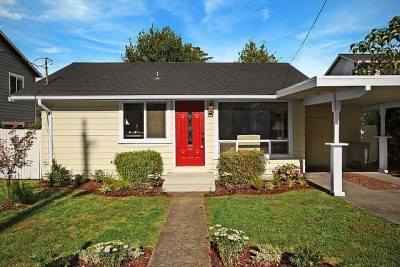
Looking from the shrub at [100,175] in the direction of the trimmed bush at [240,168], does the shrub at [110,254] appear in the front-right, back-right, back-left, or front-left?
front-right

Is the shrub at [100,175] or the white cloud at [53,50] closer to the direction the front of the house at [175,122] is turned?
the shrub

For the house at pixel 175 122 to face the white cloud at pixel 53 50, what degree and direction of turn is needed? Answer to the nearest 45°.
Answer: approximately 135° to its right

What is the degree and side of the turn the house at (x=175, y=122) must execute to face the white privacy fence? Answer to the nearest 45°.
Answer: approximately 90° to its right

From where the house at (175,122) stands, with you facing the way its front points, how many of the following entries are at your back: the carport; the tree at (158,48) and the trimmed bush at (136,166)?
1

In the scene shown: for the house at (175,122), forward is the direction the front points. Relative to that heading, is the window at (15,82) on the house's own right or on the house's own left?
on the house's own right

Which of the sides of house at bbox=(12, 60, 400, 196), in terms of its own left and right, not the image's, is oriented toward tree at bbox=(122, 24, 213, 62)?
back

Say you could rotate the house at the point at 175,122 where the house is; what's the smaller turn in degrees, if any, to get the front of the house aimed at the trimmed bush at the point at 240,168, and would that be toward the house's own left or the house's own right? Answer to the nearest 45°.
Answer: approximately 45° to the house's own left

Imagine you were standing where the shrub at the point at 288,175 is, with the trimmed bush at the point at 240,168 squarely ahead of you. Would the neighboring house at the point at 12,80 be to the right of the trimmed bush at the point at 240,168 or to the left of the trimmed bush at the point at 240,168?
right

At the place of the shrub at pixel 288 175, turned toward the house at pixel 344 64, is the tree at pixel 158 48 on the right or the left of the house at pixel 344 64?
left

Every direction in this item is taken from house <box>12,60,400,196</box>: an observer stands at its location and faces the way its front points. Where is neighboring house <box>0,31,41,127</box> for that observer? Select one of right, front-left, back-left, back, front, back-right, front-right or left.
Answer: back-right

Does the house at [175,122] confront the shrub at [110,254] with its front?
yes

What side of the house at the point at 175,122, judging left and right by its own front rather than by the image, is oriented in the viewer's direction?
front

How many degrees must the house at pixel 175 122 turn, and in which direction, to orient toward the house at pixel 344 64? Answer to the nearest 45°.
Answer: approximately 135° to its left
